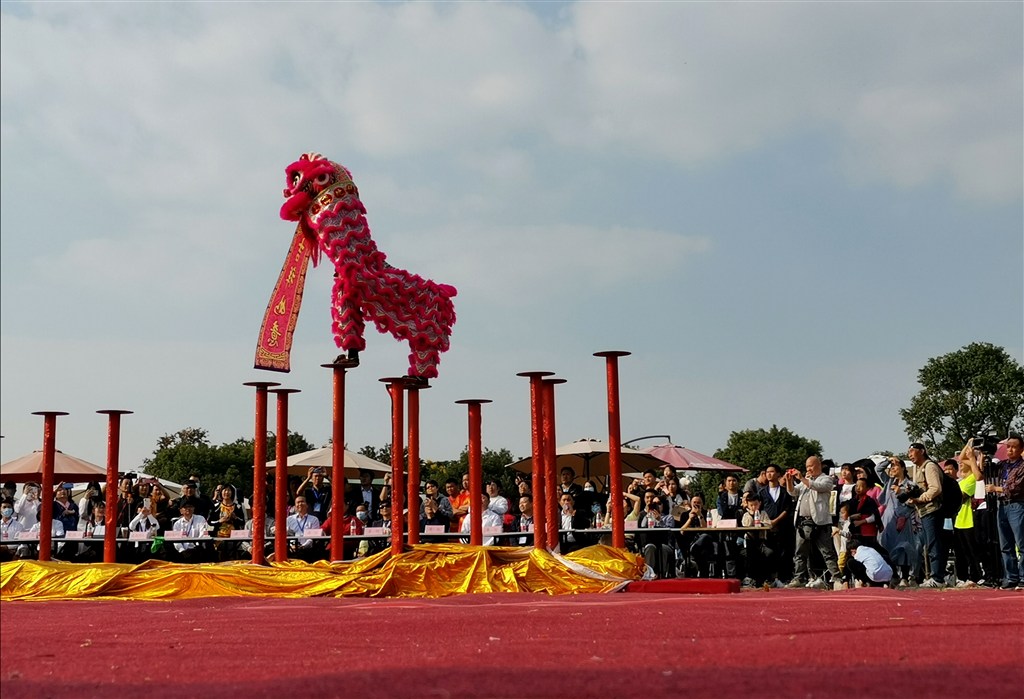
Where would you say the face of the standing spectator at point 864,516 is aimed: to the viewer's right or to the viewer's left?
to the viewer's left

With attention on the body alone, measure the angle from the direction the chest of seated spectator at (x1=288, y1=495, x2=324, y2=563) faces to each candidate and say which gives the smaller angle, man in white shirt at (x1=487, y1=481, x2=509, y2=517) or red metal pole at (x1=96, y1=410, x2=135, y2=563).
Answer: the red metal pole

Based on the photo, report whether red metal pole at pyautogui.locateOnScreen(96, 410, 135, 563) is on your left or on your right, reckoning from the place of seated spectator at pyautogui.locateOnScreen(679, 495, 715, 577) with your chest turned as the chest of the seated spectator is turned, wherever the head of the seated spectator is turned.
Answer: on your right

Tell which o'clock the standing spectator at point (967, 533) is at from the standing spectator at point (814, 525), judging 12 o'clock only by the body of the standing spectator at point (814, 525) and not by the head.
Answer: the standing spectator at point (967, 533) is roughly at 7 o'clock from the standing spectator at point (814, 525).

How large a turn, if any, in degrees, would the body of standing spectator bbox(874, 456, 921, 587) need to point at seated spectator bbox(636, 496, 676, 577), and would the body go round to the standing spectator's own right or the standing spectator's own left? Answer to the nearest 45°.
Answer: approximately 45° to the standing spectator's own right
